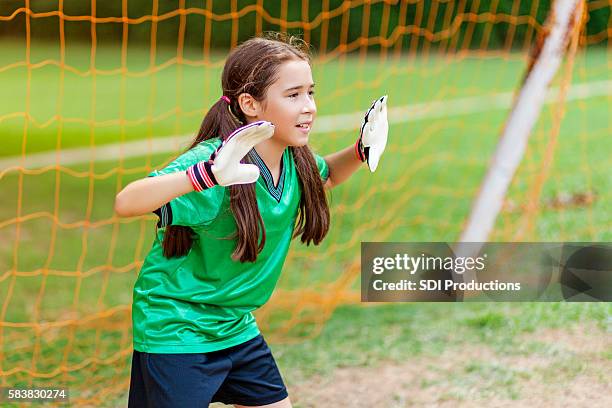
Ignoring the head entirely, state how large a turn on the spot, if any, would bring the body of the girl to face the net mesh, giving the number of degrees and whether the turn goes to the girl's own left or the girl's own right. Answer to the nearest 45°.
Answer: approximately 135° to the girl's own left

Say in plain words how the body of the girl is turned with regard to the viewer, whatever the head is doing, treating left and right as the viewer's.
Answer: facing the viewer and to the right of the viewer
